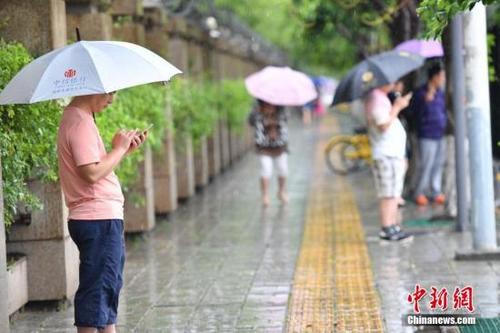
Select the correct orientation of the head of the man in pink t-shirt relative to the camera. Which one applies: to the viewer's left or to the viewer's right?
to the viewer's right

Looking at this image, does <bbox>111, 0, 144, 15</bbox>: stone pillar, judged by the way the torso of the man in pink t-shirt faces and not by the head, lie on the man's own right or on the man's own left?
on the man's own left

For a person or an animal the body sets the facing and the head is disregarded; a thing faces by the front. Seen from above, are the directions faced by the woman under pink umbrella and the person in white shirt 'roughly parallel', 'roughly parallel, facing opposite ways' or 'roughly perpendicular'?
roughly perpendicular

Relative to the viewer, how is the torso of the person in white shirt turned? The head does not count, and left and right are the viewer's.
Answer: facing to the right of the viewer

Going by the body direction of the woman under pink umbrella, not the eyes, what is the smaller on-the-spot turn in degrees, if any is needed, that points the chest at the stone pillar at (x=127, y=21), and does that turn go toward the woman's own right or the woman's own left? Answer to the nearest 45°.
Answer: approximately 45° to the woman's own right

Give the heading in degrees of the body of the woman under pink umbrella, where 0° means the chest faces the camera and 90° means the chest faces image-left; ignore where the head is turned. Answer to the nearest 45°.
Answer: approximately 0°

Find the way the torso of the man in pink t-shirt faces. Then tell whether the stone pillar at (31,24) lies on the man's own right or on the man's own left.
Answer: on the man's own left

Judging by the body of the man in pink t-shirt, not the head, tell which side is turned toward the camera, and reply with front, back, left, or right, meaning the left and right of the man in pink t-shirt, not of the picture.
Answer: right
